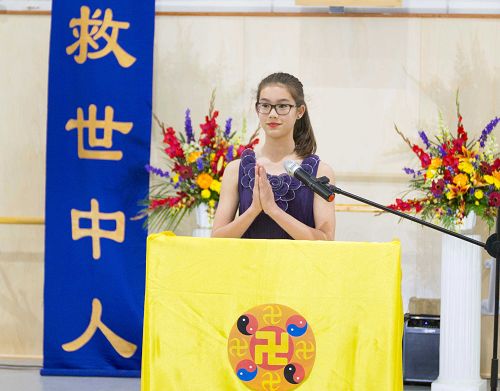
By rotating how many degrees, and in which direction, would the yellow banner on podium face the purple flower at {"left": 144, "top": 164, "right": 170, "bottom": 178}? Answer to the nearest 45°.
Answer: approximately 180°

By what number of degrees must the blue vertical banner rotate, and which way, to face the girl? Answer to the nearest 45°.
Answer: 0° — it already faces them

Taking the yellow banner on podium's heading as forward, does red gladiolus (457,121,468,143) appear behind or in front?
behind

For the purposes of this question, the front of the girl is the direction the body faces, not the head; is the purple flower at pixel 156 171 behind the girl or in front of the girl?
behind

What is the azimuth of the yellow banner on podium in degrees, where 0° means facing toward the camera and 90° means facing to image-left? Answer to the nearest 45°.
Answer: approximately 0°

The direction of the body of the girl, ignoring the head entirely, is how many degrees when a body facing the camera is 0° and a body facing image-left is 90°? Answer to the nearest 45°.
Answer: approximately 0°

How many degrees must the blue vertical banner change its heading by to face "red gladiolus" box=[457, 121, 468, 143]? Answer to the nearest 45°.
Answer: approximately 45° to its left

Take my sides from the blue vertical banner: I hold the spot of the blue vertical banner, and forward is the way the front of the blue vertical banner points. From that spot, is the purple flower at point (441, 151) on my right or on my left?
on my left

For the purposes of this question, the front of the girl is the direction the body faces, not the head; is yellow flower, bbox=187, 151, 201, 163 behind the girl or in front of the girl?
behind

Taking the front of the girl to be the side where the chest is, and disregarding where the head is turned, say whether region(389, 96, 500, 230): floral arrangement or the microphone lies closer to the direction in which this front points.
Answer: the microphone
